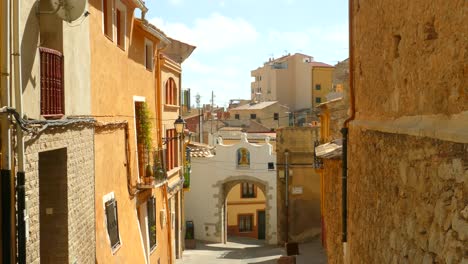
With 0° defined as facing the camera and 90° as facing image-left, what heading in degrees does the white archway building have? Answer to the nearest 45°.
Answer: approximately 0°

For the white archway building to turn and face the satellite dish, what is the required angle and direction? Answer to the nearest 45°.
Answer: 0° — it already faces it

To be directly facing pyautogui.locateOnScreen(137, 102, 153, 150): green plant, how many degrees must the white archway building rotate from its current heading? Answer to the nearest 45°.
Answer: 0° — it already faces it
